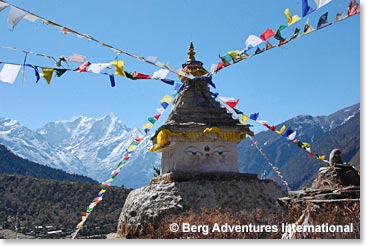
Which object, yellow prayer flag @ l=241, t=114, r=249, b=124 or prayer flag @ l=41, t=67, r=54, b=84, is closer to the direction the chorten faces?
the prayer flag

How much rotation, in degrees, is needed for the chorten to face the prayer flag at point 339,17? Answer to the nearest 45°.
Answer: approximately 45° to its left

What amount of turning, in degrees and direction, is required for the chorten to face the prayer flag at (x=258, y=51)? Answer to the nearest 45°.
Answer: approximately 45° to its left

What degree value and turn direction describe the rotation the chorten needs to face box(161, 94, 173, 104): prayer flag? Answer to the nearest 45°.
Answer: approximately 135° to its right

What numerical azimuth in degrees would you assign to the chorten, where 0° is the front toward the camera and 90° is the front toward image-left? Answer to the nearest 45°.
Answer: approximately 0°

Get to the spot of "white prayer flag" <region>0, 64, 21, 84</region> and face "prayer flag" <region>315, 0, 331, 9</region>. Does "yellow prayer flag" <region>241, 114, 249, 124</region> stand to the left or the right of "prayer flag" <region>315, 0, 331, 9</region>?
left

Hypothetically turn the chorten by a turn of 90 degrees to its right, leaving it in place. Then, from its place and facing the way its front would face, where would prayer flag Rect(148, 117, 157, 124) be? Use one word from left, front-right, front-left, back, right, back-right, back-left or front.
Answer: front-right
